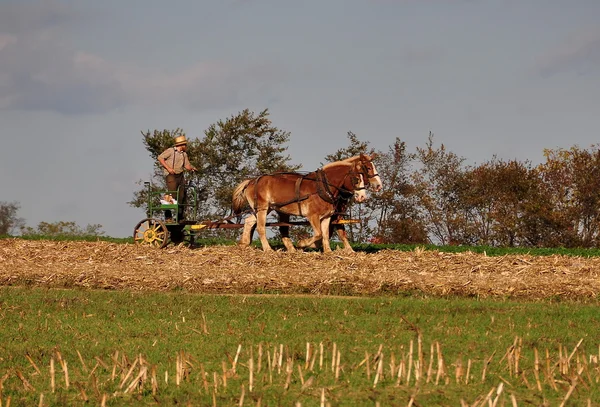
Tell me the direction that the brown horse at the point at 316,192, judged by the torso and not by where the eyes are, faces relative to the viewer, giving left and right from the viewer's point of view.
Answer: facing to the right of the viewer

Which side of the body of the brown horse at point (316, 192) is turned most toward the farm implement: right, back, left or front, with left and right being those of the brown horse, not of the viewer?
back

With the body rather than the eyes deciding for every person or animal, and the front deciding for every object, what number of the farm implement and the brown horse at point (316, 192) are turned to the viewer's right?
2

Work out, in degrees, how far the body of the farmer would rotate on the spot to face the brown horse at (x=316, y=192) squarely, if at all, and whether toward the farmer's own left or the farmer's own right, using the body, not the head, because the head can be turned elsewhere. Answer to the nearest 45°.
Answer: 0° — they already face it

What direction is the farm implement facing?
to the viewer's right

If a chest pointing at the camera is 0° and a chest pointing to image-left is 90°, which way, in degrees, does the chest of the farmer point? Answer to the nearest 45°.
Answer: approximately 315°
